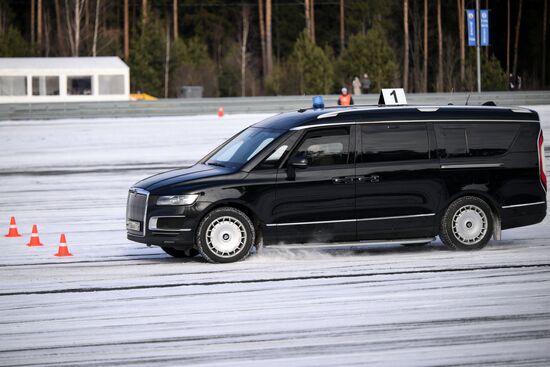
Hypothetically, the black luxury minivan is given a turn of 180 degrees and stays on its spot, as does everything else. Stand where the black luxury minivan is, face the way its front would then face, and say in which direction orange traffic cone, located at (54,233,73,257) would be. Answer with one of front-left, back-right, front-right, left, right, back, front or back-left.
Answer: back

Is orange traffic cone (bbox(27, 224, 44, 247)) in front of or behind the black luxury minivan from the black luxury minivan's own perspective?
in front

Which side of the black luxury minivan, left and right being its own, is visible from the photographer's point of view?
left
